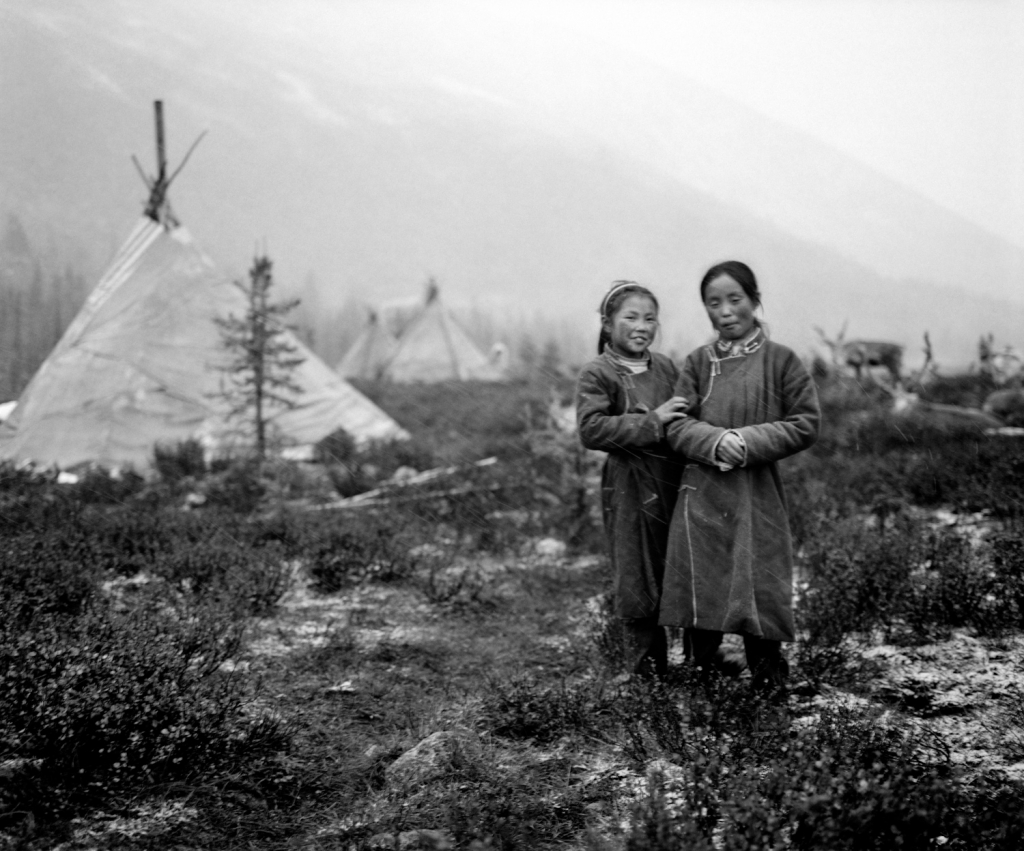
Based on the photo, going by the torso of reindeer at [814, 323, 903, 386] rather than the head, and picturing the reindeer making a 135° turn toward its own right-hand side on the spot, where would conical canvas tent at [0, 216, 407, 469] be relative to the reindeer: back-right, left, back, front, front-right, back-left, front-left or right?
back

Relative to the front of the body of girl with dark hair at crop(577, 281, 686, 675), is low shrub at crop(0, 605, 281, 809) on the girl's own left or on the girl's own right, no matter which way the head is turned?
on the girl's own right

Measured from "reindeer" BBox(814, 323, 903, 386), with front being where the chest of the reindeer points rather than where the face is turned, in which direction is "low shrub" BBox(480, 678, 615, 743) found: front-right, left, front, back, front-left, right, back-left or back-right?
left

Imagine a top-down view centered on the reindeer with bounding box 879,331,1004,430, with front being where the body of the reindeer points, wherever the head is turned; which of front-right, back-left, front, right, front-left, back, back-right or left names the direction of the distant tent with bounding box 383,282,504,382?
front-right

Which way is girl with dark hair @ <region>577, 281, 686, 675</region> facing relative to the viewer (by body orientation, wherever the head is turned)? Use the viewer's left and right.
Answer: facing the viewer and to the right of the viewer

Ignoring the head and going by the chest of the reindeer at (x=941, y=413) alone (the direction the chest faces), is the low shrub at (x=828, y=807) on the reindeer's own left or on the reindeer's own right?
on the reindeer's own left

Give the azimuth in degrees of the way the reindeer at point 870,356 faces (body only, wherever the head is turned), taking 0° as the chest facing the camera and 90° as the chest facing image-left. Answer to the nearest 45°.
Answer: approximately 90°

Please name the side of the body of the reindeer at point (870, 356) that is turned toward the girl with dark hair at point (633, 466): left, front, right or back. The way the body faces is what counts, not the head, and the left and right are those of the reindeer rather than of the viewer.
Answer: left

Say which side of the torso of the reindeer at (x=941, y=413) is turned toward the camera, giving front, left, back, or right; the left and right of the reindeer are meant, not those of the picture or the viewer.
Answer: left

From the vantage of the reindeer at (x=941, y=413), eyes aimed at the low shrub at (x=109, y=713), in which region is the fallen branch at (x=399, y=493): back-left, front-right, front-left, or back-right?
front-right
